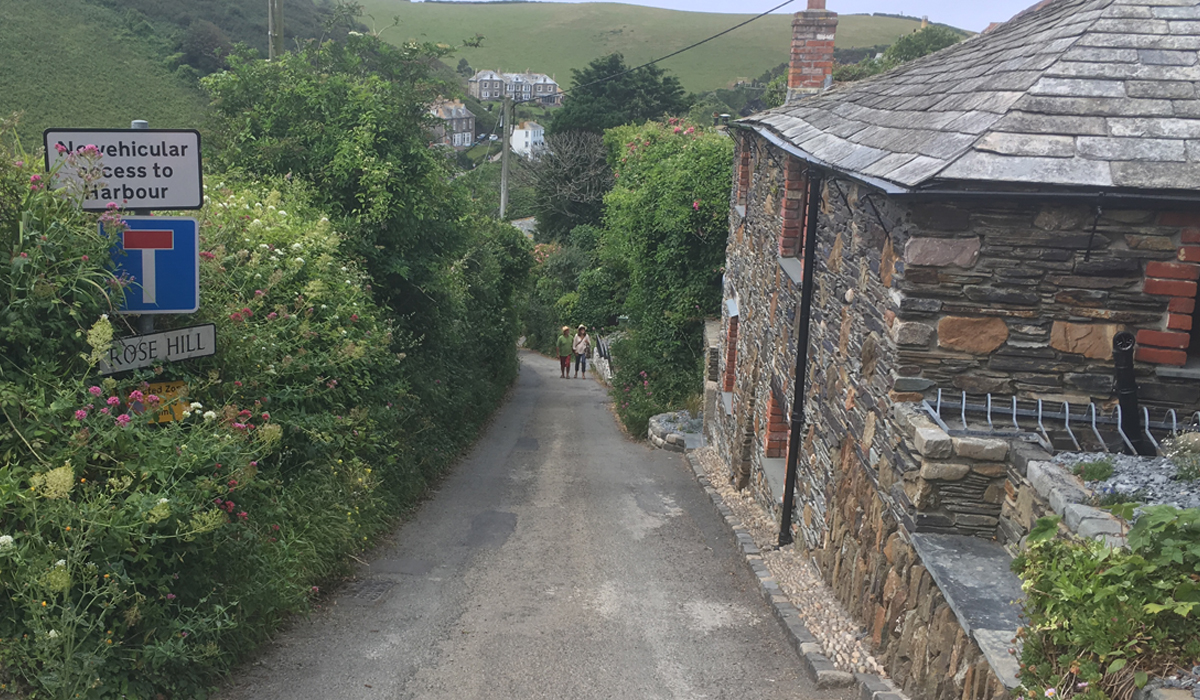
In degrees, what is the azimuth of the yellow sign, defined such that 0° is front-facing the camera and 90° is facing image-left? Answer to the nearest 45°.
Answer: approximately 0°

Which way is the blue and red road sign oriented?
toward the camera

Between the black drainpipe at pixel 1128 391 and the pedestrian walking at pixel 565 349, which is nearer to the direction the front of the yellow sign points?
the black drainpipe

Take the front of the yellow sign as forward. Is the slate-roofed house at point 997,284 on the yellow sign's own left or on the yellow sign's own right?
on the yellow sign's own left

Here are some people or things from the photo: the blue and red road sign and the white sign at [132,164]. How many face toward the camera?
2

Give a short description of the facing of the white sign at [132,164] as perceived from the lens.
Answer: facing the viewer

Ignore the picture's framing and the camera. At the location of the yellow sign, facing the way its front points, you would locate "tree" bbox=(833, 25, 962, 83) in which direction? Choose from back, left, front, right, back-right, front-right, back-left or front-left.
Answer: back-left

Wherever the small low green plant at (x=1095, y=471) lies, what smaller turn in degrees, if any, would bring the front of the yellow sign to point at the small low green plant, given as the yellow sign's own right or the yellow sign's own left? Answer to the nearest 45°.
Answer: approximately 45° to the yellow sign's own left

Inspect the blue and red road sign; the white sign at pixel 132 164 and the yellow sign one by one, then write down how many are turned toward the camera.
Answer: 3
